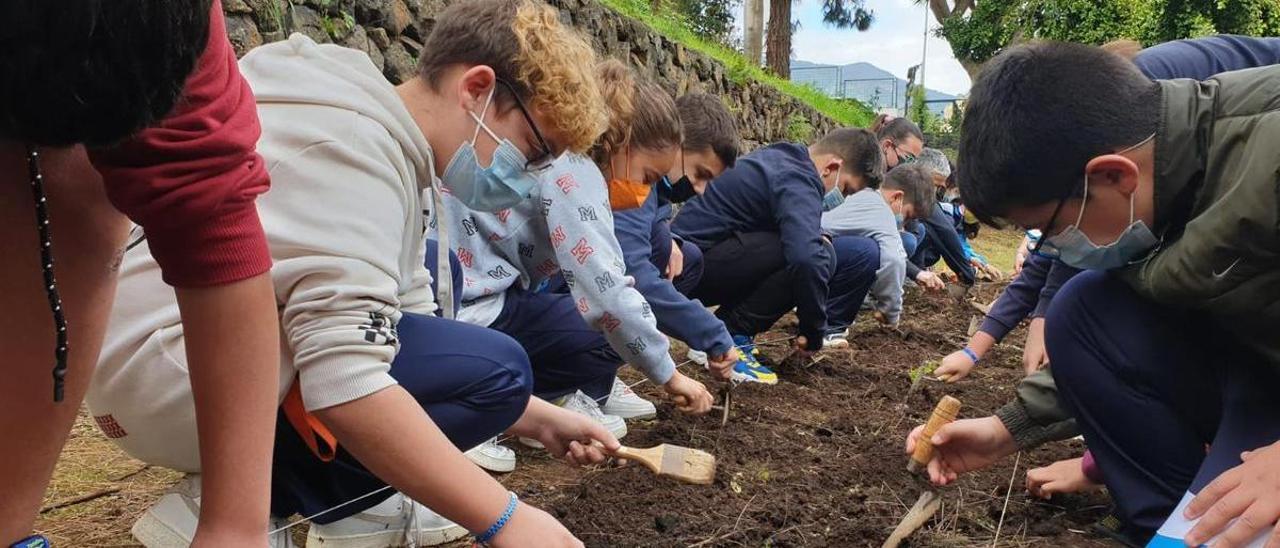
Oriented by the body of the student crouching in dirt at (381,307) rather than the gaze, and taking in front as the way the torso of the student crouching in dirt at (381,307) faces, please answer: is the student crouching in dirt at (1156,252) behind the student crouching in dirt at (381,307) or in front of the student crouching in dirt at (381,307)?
in front

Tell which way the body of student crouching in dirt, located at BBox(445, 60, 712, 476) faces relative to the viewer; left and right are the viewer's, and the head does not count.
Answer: facing to the right of the viewer

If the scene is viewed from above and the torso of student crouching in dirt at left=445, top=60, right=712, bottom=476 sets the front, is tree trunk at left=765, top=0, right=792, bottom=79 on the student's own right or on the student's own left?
on the student's own left

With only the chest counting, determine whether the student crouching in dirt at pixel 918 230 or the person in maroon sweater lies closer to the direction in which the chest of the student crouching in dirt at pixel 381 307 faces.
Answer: the student crouching in dirt

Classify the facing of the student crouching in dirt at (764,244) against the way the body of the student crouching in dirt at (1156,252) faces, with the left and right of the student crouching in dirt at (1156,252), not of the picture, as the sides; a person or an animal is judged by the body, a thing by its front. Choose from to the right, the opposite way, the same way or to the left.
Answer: the opposite way

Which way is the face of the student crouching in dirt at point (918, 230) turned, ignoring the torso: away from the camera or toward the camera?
toward the camera

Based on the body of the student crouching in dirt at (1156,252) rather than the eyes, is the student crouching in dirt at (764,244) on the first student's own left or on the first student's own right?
on the first student's own right

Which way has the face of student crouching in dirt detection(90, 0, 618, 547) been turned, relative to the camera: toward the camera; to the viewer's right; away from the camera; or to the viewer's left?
to the viewer's right

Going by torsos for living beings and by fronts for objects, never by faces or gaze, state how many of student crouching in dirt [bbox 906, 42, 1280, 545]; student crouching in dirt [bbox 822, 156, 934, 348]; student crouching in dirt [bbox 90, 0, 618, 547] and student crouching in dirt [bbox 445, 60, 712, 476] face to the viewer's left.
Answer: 1

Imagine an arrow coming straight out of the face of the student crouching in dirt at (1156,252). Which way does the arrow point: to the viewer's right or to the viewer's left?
to the viewer's left

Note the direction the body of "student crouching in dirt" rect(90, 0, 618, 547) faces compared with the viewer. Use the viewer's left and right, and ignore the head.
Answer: facing to the right of the viewer

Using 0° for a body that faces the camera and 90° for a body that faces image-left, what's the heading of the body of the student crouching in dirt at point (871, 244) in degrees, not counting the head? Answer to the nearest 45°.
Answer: approximately 270°

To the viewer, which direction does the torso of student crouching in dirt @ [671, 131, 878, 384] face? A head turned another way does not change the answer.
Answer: to the viewer's right

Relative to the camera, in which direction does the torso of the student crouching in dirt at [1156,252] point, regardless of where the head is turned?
to the viewer's left
